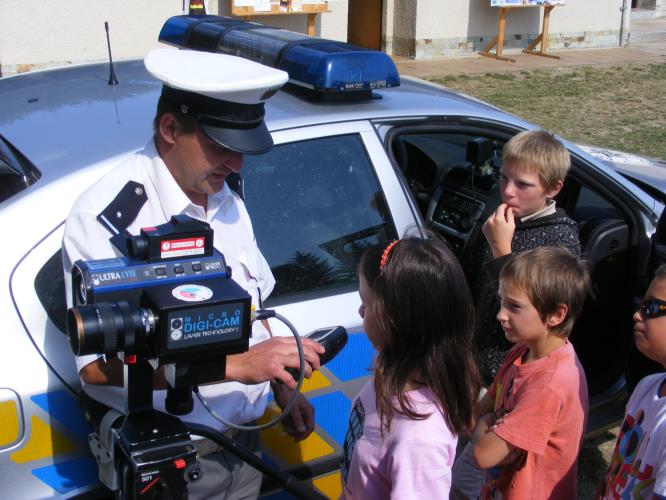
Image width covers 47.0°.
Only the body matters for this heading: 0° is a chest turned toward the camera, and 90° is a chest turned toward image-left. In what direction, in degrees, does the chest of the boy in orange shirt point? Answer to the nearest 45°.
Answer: approximately 90°

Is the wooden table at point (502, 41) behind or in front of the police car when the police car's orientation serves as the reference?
in front

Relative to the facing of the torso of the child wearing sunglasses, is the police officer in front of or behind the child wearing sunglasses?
in front

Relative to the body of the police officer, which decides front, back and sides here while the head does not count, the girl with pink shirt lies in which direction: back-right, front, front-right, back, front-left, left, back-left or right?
front

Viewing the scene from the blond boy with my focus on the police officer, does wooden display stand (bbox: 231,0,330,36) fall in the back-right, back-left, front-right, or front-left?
back-right

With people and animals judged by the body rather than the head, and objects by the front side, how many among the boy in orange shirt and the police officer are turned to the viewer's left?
1

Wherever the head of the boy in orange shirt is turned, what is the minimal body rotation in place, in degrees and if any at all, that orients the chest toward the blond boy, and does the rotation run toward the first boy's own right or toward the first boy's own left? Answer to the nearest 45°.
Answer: approximately 90° to the first boy's own right

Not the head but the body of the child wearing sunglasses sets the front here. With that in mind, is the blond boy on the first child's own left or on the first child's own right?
on the first child's own right

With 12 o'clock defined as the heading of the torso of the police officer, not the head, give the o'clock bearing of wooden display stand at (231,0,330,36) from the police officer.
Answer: The wooden display stand is roughly at 8 o'clock from the police officer.

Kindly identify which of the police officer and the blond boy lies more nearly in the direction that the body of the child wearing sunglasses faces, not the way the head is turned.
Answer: the police officer

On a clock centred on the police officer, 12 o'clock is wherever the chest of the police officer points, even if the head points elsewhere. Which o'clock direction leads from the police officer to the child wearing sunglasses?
The child wearing sunglasses is roughly at 11 o'clock from the police officer.

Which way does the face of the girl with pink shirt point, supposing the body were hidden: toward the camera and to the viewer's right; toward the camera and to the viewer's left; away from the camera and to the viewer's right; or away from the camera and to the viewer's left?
away from the camera and to the viewer's left

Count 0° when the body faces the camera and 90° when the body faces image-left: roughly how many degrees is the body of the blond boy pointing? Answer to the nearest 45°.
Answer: approximately 45°

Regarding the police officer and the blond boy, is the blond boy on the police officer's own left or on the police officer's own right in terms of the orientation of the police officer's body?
on the police officer's own left
